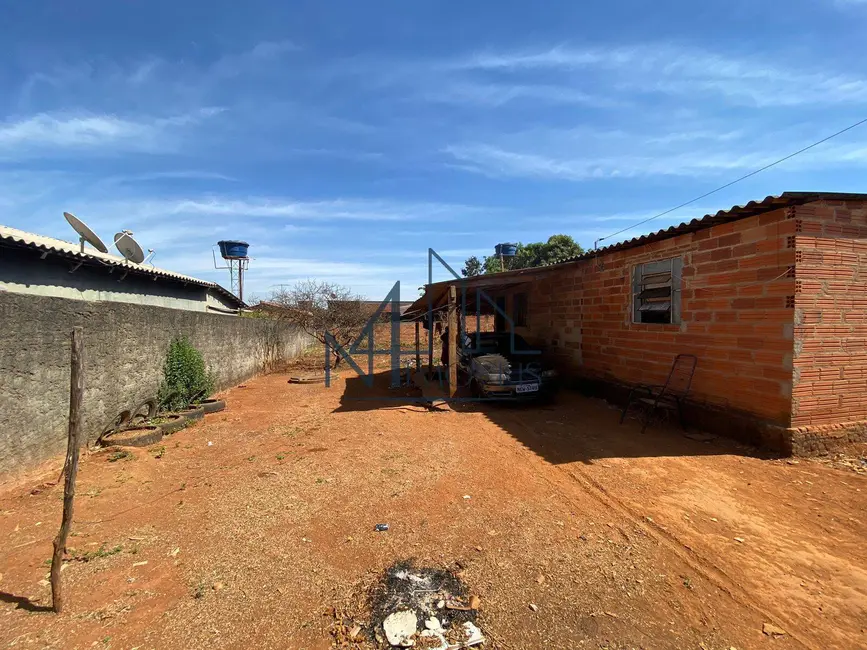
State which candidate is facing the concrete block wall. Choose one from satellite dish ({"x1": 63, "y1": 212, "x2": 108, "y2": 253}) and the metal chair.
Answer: the metal chair

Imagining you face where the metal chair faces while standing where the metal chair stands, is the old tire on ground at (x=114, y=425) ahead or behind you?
ahead

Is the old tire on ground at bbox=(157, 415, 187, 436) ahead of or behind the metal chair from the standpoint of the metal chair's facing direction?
ahead

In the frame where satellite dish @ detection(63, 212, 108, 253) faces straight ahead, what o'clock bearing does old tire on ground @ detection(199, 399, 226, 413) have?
The old tire on ground is roughly at 2 o'clock from the satellite dish.

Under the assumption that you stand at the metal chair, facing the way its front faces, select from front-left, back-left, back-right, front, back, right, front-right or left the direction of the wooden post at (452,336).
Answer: front-right

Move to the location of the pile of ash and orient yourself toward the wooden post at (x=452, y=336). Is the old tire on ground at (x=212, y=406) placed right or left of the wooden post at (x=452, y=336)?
left

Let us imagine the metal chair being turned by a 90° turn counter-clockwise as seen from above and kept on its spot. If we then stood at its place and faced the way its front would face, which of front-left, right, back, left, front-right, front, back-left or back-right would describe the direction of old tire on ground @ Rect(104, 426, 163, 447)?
right

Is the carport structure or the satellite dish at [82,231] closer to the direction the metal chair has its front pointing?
the satellite dish

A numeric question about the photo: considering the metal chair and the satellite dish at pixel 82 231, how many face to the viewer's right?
1

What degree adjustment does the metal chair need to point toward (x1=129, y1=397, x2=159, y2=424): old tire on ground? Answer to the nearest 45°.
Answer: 0° — it already faces it

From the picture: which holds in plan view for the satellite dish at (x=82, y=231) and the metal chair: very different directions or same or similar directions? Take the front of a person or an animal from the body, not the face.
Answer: very different directions

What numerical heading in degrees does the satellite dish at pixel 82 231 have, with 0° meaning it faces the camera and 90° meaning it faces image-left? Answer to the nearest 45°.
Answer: approximately 270°

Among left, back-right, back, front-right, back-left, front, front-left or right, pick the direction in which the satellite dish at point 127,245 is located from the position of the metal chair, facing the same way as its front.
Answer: front-right

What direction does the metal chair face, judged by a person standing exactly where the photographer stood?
facing the viewer and to the left of the viewer
